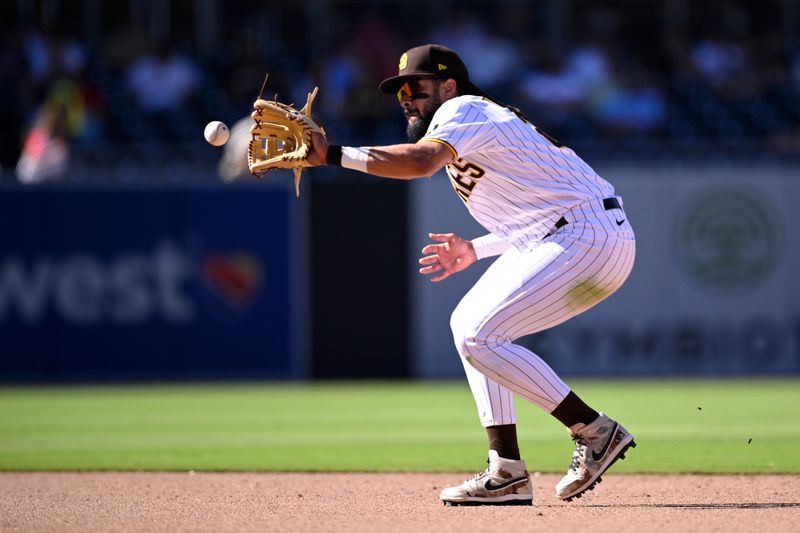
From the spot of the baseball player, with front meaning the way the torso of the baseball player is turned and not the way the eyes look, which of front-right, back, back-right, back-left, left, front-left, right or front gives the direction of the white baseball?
front

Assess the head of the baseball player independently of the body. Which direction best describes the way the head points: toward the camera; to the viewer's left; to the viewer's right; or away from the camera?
to the viewer's left

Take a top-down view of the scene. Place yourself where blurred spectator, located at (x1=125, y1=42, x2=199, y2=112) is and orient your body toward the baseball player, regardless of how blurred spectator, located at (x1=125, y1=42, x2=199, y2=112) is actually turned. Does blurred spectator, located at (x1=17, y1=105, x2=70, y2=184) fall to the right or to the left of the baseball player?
right

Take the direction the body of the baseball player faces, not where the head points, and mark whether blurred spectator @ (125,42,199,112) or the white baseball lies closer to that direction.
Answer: the white baseball

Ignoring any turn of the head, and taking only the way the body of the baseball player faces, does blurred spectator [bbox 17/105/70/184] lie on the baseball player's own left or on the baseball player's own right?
on the baseball player's own right

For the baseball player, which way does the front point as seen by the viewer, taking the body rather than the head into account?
to the viewer's left

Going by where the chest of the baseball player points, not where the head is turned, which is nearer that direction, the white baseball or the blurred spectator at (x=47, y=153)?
the white baseball

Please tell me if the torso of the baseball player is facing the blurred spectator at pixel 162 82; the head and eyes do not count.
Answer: no
